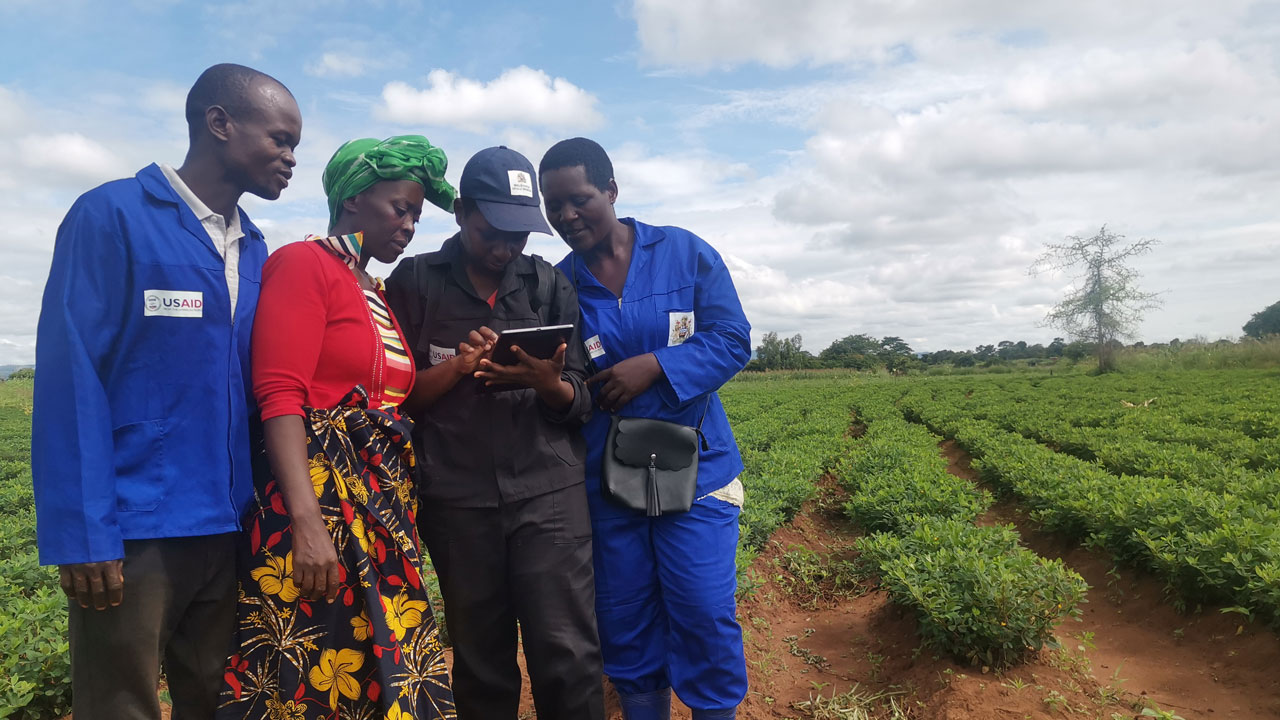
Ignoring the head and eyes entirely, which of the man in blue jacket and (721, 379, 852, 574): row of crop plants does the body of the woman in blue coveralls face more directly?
the man in blue jacket

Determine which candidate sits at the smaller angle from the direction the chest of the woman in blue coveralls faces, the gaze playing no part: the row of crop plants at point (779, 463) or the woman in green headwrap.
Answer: the woman in green headwrap

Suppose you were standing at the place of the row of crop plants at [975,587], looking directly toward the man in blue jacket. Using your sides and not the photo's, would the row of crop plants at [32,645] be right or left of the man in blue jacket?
right

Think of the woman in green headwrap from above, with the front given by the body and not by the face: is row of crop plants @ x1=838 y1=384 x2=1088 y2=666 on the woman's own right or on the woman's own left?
on the woman's own left

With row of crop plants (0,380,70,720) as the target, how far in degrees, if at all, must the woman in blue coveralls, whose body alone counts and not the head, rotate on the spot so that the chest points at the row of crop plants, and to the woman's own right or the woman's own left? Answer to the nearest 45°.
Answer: approximately 45° to the woman's own right

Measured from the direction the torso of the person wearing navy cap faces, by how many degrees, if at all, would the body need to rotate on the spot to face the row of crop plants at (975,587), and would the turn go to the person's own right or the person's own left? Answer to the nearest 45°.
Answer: approximately 135° to the person's own left

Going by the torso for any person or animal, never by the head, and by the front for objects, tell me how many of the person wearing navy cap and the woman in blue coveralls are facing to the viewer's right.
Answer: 0

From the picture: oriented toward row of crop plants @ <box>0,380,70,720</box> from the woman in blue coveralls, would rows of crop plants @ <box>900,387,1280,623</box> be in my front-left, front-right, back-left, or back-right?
back-right

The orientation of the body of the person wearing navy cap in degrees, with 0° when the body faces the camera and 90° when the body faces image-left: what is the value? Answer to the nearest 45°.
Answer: approximately 0°

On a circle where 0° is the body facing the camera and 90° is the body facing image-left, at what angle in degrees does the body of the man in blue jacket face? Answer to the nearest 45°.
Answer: approximately 315°

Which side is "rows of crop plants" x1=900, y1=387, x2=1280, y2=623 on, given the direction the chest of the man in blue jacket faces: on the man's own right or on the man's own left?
on the man's own left
